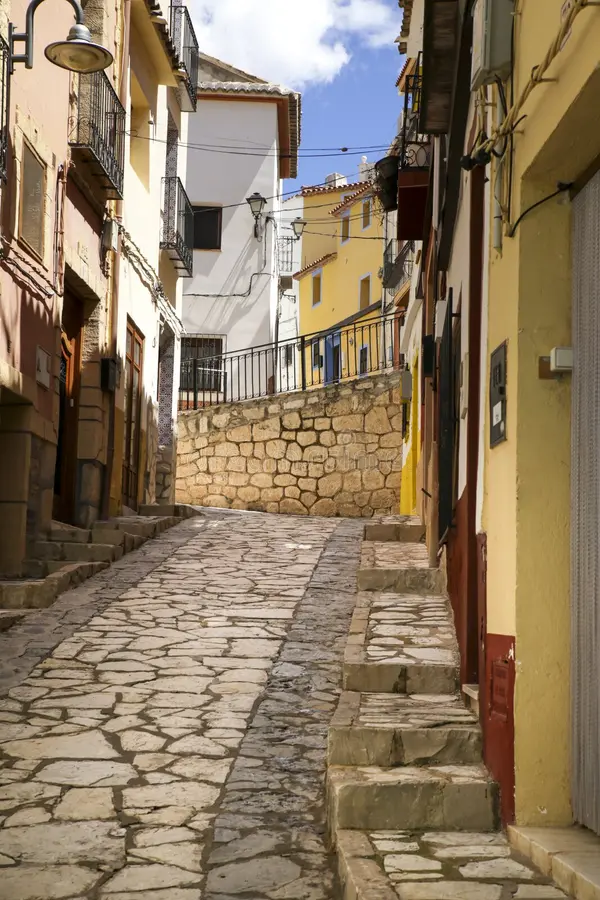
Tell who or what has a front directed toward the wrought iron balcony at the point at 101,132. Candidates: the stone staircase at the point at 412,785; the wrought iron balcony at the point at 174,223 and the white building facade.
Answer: the white building facade

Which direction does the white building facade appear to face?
toward the camera

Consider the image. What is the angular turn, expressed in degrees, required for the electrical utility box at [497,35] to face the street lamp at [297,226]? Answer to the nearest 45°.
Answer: approximately 90° to its right

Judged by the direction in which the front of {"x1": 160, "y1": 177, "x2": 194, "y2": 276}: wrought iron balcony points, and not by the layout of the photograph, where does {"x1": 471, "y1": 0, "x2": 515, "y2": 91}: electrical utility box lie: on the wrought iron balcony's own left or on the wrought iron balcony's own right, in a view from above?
on the wrought iron balcony's own right

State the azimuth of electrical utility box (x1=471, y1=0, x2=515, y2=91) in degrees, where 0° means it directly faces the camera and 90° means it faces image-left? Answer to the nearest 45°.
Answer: approximately 90°

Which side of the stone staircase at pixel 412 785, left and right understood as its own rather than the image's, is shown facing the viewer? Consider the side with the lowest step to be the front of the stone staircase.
front

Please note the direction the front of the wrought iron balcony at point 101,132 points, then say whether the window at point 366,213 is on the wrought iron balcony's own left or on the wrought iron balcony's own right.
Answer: on the wrought iron balcony's own left

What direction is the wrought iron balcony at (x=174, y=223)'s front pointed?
to the viewer's right

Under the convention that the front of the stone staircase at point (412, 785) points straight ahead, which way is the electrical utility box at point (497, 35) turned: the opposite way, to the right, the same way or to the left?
to the right

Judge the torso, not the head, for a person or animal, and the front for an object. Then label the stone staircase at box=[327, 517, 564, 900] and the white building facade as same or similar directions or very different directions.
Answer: same or similar directions

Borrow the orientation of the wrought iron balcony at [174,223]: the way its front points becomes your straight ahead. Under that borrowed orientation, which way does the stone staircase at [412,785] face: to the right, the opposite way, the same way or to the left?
to the right

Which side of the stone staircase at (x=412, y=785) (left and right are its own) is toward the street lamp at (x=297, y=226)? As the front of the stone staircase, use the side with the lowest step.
back

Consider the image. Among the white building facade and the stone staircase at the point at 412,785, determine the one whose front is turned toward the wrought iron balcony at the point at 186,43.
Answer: the white building facade

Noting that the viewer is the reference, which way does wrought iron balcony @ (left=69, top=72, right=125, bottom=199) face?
facing to the right of the viewer

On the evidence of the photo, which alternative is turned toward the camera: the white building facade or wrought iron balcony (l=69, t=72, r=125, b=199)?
the white building facade

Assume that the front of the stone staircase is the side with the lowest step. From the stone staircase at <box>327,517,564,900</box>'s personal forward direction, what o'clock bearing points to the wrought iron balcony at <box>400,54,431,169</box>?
The wrought iron balcony is roughly at 6 o'clock from the stone staircase.
